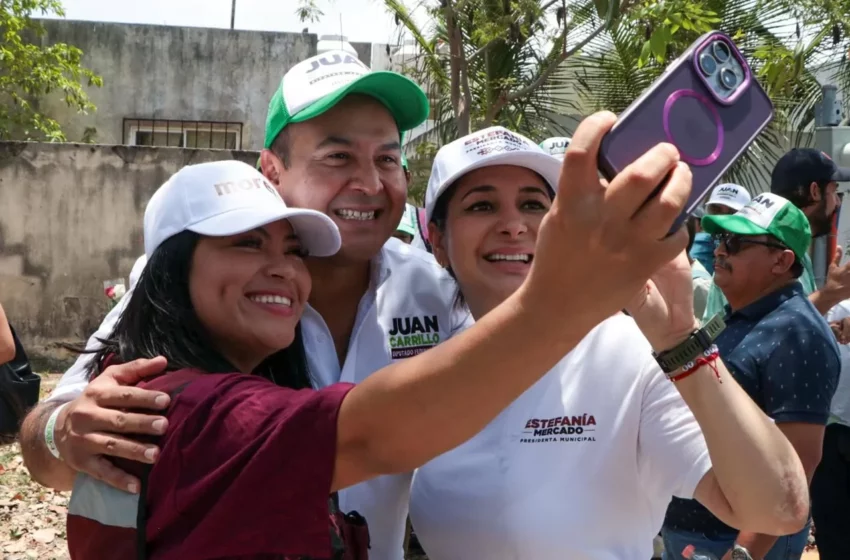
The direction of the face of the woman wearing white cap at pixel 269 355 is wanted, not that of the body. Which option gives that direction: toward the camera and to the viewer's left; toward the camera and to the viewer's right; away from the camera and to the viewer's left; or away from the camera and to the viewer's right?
toward the camera and to the viewer's right

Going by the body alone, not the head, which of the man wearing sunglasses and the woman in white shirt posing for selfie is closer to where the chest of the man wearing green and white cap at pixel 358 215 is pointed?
the woman in white shirt posing for selfie

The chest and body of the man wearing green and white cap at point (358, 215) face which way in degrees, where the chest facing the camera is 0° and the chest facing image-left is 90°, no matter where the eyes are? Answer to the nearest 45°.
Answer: approximately 315°

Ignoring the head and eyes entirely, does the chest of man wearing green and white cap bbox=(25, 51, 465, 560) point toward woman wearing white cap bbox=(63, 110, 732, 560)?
no

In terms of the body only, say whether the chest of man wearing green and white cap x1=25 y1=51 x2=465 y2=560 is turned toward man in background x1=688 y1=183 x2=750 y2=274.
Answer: no

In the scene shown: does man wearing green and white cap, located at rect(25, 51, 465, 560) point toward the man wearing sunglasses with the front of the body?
no

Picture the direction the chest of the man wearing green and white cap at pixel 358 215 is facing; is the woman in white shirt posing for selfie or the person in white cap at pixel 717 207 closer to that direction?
the woman in white shirt posing for selfie
